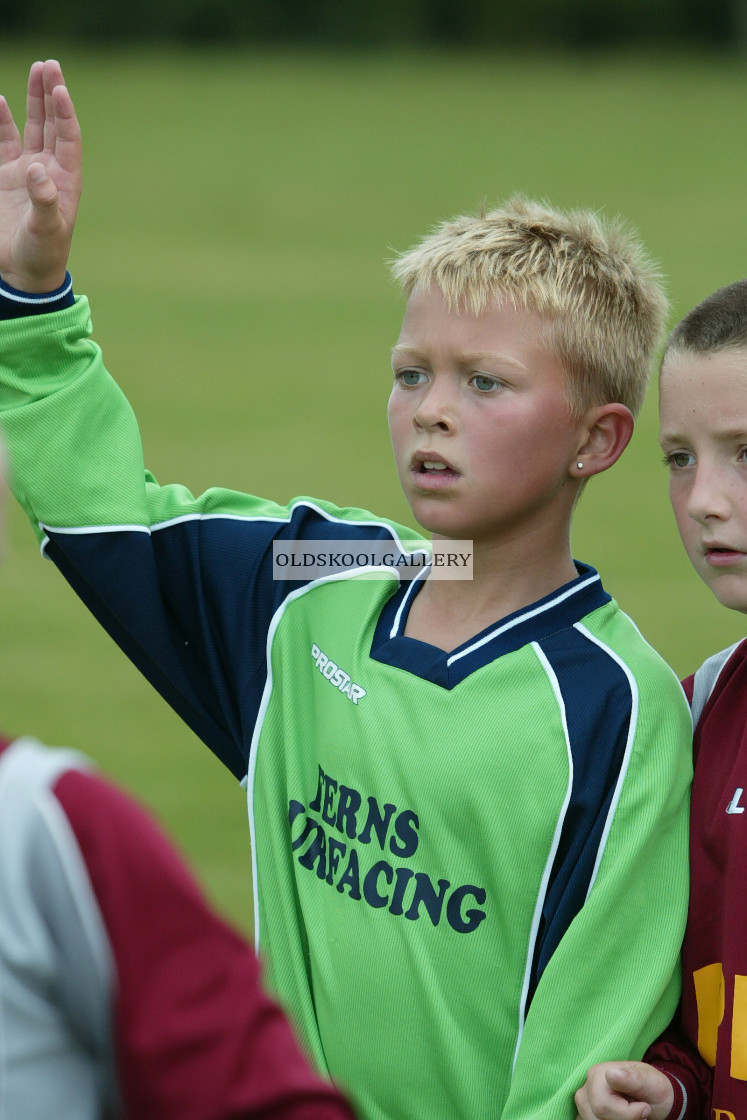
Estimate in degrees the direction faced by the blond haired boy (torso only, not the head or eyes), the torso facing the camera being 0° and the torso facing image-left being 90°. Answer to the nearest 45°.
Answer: approximately 45°

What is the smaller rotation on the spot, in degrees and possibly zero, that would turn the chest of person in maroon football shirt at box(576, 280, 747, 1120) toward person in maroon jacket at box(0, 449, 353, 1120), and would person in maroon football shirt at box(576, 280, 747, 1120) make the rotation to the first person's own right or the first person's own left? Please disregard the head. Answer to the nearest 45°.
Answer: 0° — they already face them

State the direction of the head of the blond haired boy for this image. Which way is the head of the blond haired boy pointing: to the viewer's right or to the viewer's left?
to the viewer's left

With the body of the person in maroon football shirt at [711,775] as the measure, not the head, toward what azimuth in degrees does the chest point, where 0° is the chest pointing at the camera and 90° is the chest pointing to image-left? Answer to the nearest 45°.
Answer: approximately 45°
